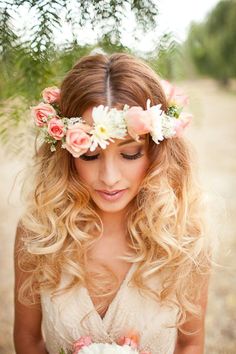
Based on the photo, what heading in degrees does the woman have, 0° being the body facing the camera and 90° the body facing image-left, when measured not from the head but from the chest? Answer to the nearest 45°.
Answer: approximately 0°
